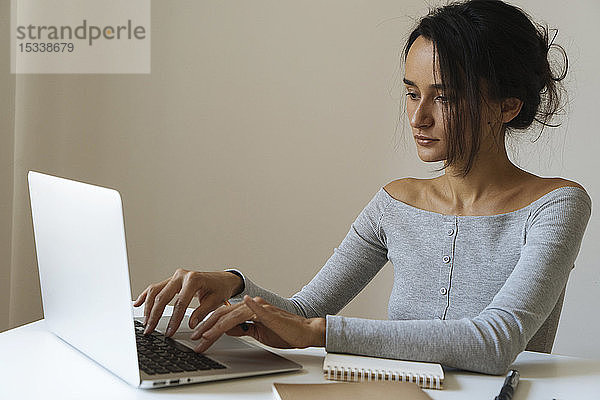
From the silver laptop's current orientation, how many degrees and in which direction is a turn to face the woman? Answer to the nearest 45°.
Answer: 0° — it already faces them

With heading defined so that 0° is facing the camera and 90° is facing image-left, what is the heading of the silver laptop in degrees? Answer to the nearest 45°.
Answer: approximately 225°

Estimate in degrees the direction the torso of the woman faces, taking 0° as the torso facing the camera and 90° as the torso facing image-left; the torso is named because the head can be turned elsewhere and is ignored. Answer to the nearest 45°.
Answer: approximately 45°

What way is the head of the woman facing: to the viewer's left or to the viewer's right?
to the viewer's left

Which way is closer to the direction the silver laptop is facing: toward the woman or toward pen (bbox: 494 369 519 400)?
the woman

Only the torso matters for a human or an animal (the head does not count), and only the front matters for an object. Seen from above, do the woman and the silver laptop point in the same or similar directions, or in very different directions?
very different directions

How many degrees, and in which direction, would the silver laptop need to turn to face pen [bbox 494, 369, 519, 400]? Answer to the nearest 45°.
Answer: approximately 45° to its right
